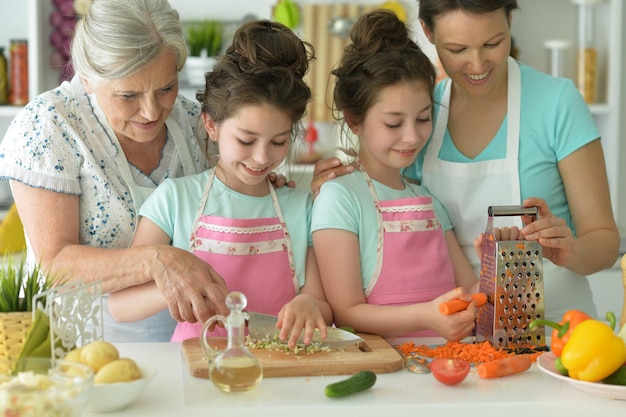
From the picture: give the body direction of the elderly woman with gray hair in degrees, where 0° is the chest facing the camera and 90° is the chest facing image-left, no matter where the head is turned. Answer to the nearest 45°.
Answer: approximately 315°

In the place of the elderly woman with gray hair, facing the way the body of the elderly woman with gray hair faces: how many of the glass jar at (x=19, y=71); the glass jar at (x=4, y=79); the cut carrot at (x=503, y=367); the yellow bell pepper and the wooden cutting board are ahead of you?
3

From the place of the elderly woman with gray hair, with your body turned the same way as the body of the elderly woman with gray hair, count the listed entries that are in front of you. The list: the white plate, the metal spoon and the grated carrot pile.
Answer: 3

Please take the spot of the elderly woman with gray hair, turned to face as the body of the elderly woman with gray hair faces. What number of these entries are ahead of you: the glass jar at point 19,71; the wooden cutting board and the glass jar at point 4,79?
1

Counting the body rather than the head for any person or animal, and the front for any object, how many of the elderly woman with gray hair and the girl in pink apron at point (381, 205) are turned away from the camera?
0

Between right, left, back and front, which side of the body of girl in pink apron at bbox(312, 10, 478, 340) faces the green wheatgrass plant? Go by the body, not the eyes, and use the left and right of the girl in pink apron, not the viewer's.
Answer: right

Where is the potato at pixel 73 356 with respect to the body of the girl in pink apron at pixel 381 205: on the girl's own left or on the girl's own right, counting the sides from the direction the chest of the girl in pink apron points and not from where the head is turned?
on the girl's own right

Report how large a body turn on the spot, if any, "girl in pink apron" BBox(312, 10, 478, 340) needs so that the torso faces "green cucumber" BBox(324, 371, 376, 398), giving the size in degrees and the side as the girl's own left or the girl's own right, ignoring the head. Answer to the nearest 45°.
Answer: approximately 45° to the girl's own right

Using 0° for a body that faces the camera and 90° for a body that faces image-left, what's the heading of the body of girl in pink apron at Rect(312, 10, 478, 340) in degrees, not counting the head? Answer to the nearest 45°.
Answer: approximately 315°

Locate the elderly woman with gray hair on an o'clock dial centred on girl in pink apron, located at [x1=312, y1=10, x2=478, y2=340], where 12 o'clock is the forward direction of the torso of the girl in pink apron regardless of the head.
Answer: The elderly woman with gray hair is roughly at 4 o'clock from the girl in pink apron.

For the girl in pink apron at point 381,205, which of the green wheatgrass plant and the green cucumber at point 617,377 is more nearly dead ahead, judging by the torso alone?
the green cucumber

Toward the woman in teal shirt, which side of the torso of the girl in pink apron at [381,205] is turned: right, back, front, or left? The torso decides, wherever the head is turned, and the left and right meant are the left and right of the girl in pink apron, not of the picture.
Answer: left

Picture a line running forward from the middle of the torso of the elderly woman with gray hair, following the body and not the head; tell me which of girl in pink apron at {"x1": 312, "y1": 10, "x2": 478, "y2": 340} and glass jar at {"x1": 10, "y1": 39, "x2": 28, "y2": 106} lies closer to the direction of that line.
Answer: the girl in pink apron

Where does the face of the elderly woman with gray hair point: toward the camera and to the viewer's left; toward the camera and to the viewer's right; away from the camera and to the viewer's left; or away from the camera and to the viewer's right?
toward the camera and to the viewer's right

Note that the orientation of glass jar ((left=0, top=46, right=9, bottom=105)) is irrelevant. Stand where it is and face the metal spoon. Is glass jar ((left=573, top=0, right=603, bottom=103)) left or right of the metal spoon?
left

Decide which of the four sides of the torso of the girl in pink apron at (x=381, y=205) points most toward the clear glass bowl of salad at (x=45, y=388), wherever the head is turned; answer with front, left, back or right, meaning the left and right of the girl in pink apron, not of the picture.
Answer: right

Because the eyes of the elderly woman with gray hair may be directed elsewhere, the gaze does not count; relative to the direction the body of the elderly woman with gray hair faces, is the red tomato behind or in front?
in front

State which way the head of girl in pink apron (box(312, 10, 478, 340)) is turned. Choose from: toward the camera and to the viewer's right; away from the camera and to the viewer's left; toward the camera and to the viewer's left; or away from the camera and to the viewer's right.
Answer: toward the camera and to the viewer's right
